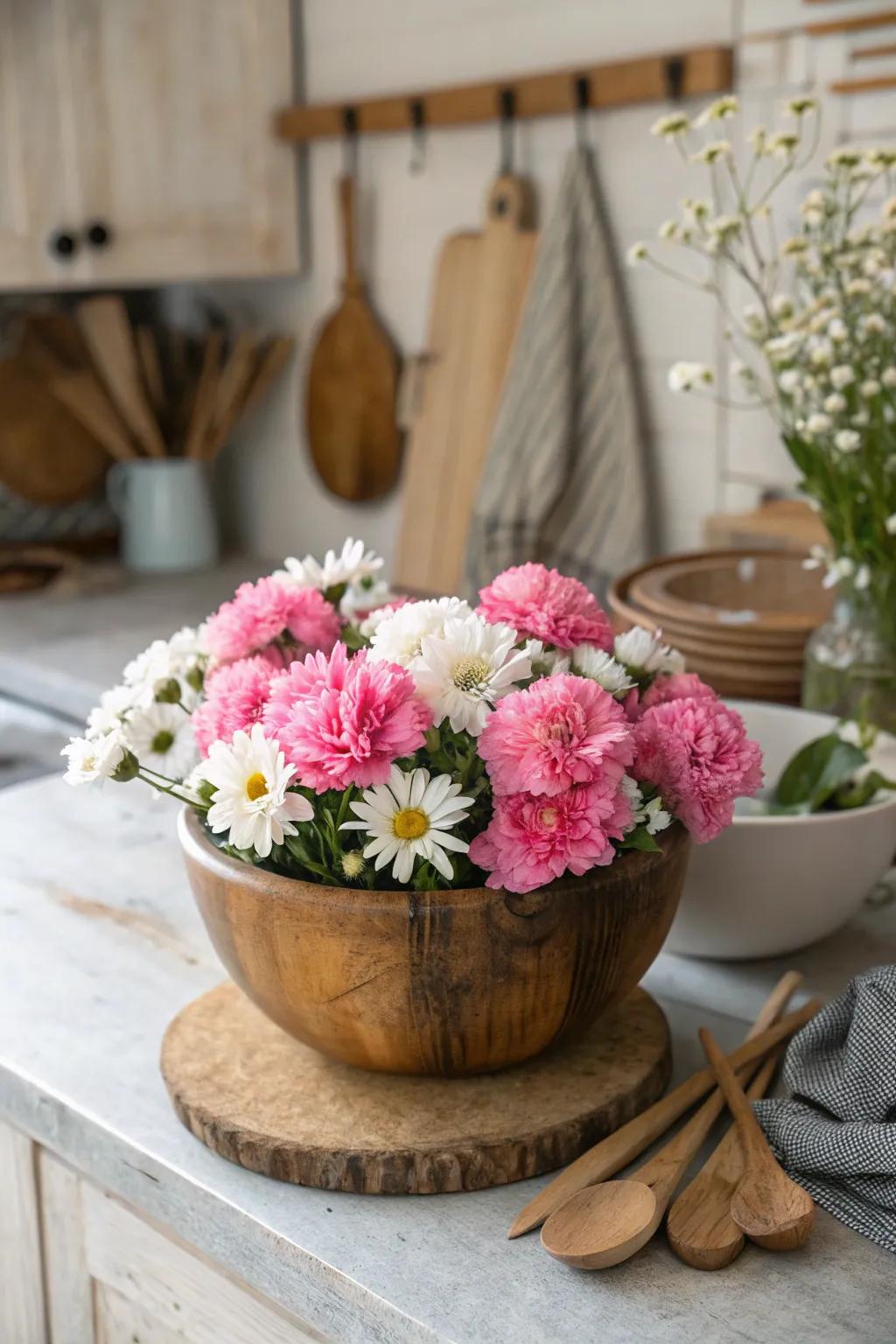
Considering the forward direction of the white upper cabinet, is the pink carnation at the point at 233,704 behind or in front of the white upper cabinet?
in front

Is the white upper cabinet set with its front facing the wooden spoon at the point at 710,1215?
yes

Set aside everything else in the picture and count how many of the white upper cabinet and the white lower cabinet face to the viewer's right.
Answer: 0

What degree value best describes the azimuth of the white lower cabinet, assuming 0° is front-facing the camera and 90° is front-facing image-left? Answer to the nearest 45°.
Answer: approximately 45°

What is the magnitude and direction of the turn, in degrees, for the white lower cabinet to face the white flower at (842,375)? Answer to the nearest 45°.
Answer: approximately 180°

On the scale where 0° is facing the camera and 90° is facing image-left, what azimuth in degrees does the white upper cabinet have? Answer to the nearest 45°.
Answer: approximately 0°

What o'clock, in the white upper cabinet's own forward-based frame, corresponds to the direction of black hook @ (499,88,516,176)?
The black hook is roughly at 10 o'clock from the white upper cabinet.
